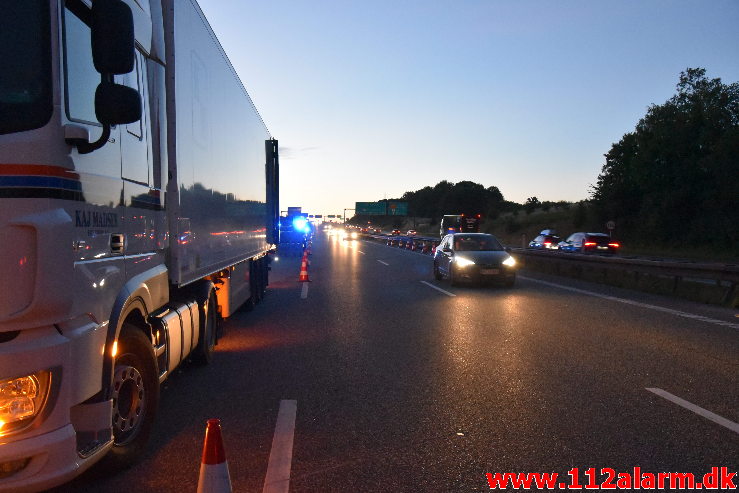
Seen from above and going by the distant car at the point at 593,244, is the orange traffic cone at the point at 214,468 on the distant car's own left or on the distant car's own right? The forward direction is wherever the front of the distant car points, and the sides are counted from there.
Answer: on the distant car's own left

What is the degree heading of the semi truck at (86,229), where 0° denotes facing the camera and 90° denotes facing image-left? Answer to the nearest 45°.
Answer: approximately 45°

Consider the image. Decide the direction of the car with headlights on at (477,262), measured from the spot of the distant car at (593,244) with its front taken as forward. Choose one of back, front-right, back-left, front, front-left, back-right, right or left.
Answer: back-left

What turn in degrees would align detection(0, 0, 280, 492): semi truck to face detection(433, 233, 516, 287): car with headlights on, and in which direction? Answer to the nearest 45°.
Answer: approximately 180°

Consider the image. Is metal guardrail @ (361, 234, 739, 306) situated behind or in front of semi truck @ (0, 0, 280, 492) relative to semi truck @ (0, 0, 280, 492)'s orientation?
behind

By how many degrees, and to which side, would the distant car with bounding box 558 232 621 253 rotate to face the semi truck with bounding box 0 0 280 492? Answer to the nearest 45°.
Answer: approximately 135° to its left

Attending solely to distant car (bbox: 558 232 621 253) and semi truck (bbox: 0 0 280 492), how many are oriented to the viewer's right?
0

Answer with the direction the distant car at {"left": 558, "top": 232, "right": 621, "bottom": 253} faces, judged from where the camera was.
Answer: facing away from the viewer and to the left of the viewer
